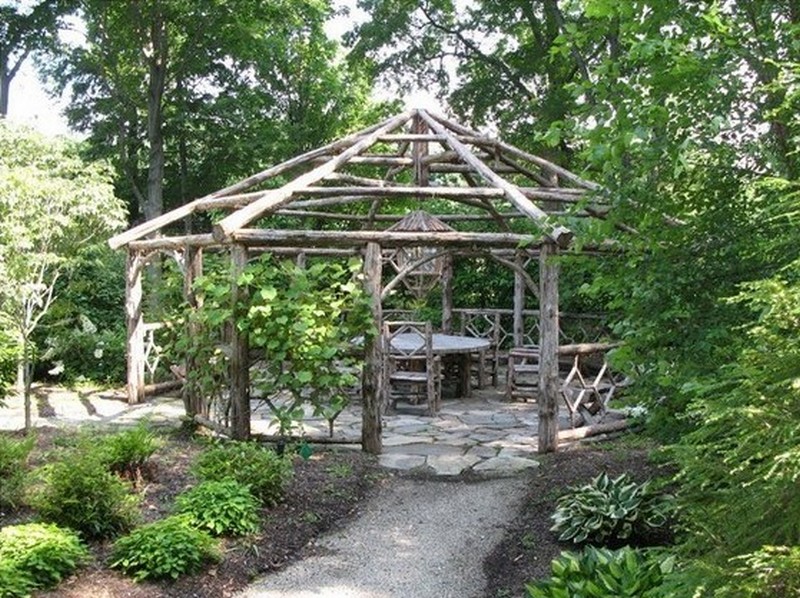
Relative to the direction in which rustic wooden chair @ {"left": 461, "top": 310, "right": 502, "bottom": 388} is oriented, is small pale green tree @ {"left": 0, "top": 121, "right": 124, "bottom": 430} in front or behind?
in front

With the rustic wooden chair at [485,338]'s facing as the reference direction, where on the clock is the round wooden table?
The round wooden table is roughly at 11 o'clock from the rustic wooden chair.

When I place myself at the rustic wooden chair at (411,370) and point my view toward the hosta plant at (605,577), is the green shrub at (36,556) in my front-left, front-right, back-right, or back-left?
front-right

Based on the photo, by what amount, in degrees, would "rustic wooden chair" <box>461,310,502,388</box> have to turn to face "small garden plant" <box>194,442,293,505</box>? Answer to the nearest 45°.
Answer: approximately 45° to its left

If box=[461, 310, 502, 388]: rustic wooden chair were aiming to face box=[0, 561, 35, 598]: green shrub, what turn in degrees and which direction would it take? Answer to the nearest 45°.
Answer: approximately 45° to its left

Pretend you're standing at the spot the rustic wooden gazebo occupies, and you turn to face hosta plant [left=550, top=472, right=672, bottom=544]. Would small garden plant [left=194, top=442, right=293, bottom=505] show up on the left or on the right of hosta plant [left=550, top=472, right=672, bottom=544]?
right

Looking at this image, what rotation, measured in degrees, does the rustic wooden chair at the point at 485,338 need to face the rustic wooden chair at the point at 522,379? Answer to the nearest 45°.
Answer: approximately 45° to its left

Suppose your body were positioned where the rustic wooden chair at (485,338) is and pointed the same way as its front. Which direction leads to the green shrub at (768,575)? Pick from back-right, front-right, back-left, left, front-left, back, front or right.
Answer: front-left

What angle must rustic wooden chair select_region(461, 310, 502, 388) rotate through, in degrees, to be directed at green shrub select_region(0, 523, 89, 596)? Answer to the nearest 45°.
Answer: approximately 45° to its left

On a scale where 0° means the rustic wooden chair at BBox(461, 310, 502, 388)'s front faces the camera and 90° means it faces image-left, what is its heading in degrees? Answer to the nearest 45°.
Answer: approximately 45°
